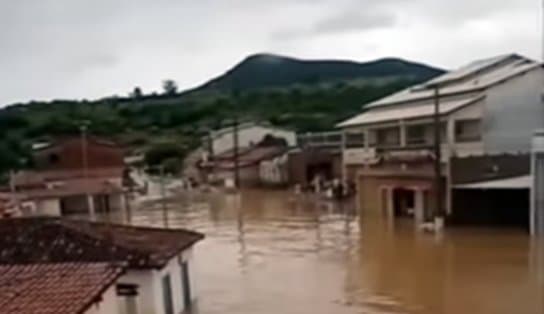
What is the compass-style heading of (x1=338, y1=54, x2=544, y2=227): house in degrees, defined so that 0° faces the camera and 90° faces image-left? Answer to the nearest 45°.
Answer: approximately 45°

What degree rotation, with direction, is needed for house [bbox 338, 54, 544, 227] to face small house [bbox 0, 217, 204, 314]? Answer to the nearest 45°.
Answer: approximately 45° to its left
